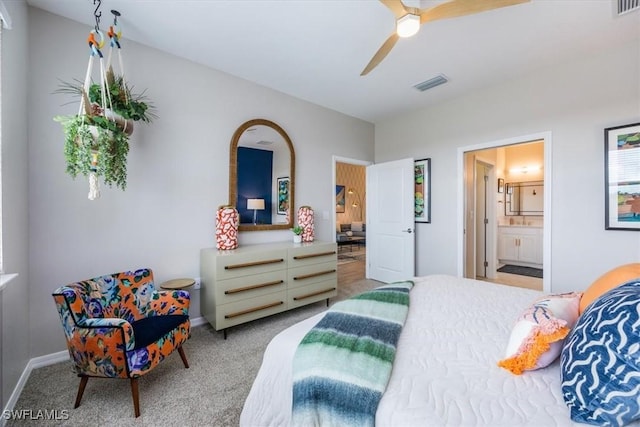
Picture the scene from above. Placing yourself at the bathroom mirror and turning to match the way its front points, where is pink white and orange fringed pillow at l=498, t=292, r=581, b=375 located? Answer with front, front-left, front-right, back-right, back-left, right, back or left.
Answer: front

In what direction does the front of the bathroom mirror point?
toward the camera

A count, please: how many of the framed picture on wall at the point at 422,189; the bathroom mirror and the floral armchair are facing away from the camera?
0

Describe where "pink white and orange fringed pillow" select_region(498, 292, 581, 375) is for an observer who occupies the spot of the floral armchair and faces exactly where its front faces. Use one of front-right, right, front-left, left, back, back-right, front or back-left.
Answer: front

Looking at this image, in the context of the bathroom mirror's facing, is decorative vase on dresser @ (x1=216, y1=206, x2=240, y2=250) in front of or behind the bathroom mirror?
in front

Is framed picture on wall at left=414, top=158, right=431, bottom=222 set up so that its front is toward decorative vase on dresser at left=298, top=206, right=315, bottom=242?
yes

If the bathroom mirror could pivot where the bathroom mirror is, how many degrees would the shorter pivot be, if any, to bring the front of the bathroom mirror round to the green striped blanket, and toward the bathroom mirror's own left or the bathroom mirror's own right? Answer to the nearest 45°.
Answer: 0° — it already faces it

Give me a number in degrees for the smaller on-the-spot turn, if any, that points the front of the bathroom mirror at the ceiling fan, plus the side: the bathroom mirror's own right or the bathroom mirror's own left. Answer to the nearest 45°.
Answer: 0° — it already faces it

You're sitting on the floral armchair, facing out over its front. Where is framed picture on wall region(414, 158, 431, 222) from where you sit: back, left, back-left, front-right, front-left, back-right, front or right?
front-left

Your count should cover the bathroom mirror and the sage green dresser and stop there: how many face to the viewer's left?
0

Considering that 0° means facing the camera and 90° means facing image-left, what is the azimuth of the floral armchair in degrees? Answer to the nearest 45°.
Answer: approximately 315°

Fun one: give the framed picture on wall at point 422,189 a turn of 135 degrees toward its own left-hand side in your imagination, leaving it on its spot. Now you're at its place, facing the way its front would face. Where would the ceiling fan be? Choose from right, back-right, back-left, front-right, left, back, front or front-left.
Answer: right

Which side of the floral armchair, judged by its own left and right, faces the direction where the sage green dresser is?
left

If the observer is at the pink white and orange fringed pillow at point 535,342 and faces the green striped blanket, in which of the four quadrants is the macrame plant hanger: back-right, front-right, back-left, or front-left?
front-right

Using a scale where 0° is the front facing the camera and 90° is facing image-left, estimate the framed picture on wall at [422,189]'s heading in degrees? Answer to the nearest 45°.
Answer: approximately 45°

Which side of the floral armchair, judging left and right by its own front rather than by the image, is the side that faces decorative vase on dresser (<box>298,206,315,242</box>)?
left

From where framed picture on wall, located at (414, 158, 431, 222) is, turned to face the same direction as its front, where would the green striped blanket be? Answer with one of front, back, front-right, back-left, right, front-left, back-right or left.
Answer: front-left

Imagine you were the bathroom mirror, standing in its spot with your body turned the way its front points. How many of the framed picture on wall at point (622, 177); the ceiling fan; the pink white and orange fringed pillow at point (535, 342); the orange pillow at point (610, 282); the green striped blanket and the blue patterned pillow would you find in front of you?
6

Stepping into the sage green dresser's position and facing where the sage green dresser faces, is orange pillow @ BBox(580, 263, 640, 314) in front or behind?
in front
